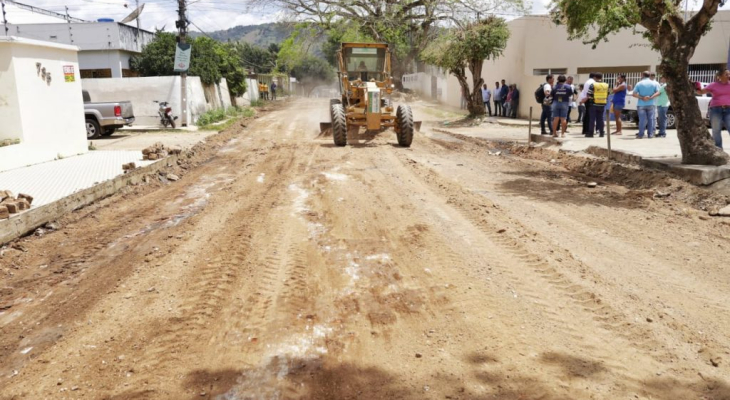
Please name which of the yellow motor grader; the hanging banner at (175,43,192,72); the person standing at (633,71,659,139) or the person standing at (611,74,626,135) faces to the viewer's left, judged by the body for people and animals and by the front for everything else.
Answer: the person standing at (611,74,626,135)

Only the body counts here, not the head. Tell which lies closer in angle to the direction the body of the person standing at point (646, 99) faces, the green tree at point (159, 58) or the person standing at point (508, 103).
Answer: the person standing

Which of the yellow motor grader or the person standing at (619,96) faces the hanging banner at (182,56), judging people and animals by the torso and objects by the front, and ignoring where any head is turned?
the person standing

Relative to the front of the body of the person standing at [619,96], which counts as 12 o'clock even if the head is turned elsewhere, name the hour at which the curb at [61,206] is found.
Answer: The curb is roughly at 10 o'clock from the person standing.

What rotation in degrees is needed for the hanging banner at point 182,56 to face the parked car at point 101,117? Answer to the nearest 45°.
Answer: approximately 45° to its right

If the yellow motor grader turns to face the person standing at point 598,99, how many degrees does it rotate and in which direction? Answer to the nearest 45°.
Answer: approximately 90° to its left

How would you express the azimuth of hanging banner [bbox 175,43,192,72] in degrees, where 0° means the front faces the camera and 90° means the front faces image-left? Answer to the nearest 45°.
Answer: approximately 0°

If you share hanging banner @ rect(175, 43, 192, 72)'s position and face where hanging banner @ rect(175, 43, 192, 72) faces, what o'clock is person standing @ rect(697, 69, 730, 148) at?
The person standing is roughly at 11 o'clock from the hanging banner.

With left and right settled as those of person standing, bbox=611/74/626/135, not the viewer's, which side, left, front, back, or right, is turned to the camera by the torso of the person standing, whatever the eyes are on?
left
